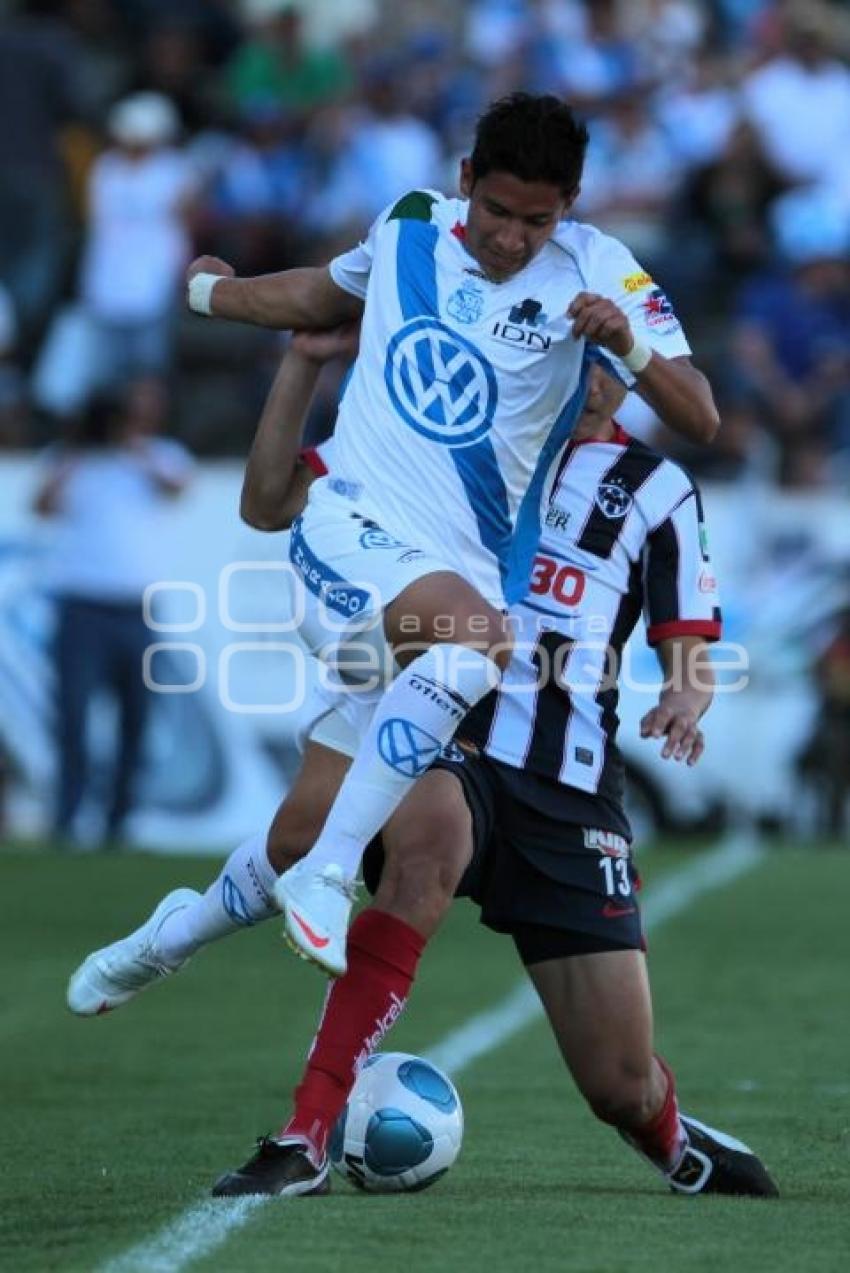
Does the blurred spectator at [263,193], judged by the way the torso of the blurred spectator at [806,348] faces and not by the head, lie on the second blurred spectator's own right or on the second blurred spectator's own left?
on the second blurred spectator's own right

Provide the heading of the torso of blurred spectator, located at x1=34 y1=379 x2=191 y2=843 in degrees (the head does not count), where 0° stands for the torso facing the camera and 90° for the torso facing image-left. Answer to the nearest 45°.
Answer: approximately 0°

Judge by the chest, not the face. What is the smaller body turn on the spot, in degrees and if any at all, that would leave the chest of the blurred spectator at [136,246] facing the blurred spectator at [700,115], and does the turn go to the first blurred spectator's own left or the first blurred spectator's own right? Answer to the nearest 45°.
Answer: approximately 90° to the first blurred spectator's own left

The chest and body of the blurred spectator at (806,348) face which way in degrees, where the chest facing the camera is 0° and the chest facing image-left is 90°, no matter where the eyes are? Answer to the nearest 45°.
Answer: approximately 0°
